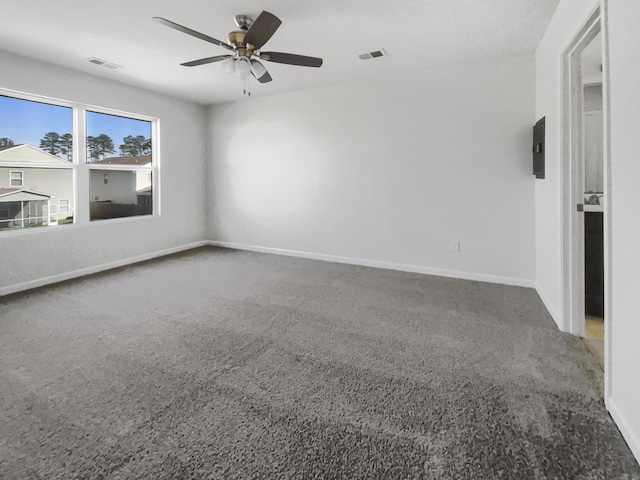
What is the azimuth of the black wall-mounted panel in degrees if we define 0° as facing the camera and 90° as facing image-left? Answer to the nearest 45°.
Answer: approximately 90°

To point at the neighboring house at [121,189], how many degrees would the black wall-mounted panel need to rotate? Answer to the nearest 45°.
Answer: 0° — it already faces it

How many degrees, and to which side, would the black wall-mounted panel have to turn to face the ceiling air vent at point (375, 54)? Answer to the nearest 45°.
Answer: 0° — it already faces it
